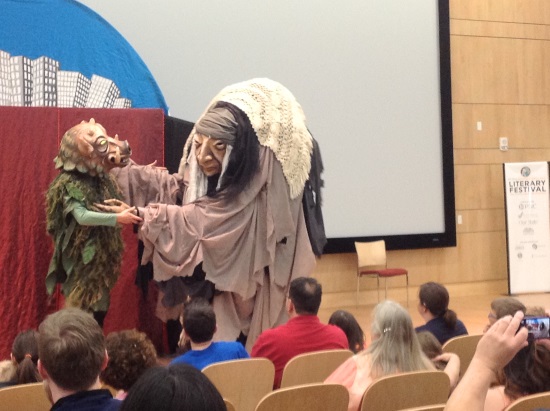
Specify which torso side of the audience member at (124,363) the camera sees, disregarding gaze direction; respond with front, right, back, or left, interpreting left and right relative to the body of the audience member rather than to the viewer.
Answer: back

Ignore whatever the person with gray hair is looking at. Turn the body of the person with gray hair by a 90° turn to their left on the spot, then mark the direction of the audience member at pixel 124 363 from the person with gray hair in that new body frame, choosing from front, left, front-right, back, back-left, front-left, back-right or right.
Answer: front-left

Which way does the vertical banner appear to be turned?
toward the camera

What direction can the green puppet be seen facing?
to the viewer's right

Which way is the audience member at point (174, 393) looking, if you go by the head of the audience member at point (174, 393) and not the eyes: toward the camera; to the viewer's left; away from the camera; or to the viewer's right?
away from the camera

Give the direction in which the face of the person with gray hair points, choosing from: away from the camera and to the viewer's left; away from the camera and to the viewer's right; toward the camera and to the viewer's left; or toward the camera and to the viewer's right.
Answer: away from the camera and to the viewer's left

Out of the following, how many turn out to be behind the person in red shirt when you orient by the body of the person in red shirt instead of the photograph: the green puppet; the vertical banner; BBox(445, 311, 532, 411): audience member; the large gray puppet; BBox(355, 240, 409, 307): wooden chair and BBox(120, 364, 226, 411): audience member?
2

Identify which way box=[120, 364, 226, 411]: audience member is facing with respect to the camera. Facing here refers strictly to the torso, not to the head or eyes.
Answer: away from the camera

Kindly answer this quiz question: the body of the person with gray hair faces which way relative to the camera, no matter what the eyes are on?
away from the camera

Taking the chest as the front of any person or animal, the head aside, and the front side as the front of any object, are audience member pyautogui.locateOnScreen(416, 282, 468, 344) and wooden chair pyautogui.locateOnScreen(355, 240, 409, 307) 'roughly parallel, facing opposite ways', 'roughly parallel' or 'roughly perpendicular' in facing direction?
roughly parallel, facing opposite ways

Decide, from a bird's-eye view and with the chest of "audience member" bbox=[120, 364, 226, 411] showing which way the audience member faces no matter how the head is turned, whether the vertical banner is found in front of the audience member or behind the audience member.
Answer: in front

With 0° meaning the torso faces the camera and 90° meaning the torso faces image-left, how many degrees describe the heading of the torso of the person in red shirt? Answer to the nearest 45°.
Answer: approximately 180°

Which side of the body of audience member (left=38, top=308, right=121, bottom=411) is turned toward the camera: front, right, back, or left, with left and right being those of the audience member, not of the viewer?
back

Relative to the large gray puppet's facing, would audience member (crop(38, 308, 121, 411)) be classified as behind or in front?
in front

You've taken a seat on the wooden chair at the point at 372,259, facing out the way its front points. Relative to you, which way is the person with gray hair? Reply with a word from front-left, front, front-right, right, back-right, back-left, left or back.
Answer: front-right

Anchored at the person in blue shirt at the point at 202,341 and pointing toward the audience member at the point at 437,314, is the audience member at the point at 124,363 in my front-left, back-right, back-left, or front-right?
back-right

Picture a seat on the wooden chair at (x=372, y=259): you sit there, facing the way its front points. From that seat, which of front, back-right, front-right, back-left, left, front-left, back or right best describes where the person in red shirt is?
front-right

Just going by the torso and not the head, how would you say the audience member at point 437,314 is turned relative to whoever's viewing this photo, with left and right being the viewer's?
facing away from the viewer and to the left of the viewer

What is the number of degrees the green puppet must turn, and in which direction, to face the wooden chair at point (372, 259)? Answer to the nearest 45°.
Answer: approximately 45° to its left
